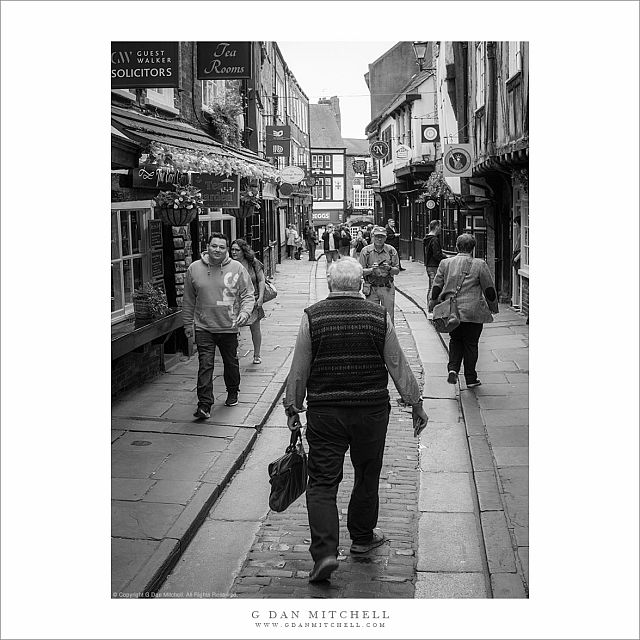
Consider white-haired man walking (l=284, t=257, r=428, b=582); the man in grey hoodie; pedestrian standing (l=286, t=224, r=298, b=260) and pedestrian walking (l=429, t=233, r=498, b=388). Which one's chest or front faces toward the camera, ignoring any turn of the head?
the man in grey hoodie

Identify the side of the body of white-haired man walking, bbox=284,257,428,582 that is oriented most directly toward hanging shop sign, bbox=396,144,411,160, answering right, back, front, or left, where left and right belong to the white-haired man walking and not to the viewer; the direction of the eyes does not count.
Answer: front

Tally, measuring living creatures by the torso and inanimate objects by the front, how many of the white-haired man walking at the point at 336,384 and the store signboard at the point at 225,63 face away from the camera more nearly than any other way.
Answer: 1

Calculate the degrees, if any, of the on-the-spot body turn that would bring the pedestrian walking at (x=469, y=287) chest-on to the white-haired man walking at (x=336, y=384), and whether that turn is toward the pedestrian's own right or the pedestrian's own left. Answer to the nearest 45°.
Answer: approximately 180°

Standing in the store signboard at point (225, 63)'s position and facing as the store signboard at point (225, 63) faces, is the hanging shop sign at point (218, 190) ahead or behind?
behind

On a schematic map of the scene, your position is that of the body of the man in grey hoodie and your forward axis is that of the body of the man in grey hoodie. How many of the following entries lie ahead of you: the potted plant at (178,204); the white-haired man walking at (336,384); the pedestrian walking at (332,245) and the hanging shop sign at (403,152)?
1

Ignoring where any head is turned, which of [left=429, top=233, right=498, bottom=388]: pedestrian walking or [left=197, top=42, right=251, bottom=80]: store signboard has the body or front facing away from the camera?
the pedestrian walking

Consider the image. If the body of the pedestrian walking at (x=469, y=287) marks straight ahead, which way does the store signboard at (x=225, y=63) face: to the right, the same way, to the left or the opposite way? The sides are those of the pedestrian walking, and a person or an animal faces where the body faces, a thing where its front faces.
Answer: the opposite way

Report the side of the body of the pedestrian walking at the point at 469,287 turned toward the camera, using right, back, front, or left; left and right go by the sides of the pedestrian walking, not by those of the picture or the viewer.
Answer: back

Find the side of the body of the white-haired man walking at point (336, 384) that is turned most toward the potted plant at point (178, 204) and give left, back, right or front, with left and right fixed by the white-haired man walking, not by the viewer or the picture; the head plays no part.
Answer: front
